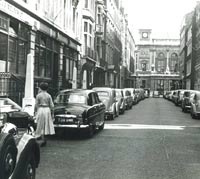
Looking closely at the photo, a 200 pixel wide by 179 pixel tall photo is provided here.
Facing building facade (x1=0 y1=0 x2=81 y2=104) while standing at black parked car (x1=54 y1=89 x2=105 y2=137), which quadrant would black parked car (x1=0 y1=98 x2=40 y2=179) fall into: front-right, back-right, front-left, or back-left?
back-left

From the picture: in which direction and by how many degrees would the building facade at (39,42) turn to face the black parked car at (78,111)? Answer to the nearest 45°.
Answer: approximately 45° to its right

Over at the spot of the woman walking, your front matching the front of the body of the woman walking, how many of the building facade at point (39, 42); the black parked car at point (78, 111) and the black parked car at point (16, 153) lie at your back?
1

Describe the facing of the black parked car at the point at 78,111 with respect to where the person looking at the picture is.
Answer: facing away from the viewer and to the right of the viewer
